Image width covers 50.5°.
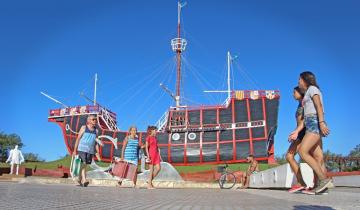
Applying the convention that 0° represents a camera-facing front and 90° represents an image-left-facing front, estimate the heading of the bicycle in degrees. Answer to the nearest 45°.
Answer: approximately 45°

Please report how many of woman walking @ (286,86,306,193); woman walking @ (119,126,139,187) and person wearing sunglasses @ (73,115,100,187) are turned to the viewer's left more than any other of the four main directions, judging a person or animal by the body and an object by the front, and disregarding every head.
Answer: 1

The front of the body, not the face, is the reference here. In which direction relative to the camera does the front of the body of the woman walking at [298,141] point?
to the viewer's left

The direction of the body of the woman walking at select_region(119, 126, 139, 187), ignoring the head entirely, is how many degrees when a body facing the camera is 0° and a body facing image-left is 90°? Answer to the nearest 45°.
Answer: approximately 315°

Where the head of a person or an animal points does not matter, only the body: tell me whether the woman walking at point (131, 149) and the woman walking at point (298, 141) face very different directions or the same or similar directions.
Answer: very different directions

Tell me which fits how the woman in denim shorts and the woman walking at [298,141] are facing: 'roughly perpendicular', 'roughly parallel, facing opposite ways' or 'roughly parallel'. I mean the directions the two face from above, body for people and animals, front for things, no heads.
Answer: roughly parallel

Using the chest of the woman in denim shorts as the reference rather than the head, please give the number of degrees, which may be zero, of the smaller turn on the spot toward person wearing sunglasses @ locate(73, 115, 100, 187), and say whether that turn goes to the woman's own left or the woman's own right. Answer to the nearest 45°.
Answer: approximately 45° to the woman's own right

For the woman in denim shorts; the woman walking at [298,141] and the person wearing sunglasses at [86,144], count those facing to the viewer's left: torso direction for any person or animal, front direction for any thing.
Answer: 2

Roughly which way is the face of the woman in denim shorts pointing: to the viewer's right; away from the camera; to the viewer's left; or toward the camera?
to the viewer's left

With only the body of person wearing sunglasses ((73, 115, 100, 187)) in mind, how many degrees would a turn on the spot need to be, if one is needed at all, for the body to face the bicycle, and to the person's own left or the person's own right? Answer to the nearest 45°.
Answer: approximately 90° to the person's own left

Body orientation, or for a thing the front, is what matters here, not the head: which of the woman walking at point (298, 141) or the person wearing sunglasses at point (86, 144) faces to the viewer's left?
the woman walking

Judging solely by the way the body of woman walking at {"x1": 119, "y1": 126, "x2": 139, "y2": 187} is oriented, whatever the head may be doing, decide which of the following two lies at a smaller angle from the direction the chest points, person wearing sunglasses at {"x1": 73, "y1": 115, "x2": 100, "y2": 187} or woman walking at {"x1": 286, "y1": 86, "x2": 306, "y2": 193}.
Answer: the woman walking
